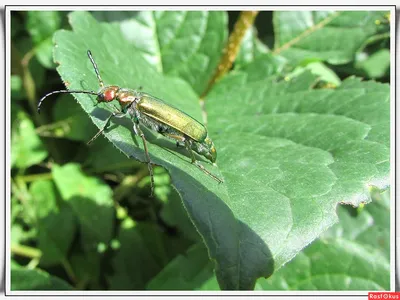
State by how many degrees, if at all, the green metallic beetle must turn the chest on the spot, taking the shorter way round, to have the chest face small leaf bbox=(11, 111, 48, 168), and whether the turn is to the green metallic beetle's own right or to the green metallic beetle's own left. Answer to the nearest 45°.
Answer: approximately 45° to the green metallic beetle's own right

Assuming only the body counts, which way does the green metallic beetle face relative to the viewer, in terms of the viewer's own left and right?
facing to the left of the viewer

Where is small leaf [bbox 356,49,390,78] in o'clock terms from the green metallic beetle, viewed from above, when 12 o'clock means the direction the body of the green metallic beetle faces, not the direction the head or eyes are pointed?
The small leaf is roughly at 5 o'clock from the green metallic beetle.

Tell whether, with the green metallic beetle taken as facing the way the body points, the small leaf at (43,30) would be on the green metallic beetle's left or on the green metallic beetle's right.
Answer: on the green metallic beetle's right

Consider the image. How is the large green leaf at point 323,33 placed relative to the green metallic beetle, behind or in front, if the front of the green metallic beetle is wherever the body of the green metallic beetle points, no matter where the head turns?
behind

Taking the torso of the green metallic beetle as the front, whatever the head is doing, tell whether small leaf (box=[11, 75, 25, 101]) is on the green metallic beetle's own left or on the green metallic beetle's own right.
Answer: on the green metallic beetle's own right

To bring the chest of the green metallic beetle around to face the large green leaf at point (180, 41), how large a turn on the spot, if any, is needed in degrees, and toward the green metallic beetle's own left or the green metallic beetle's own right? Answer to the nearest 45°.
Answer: approximately 90° to the green metallic beetle's own right
